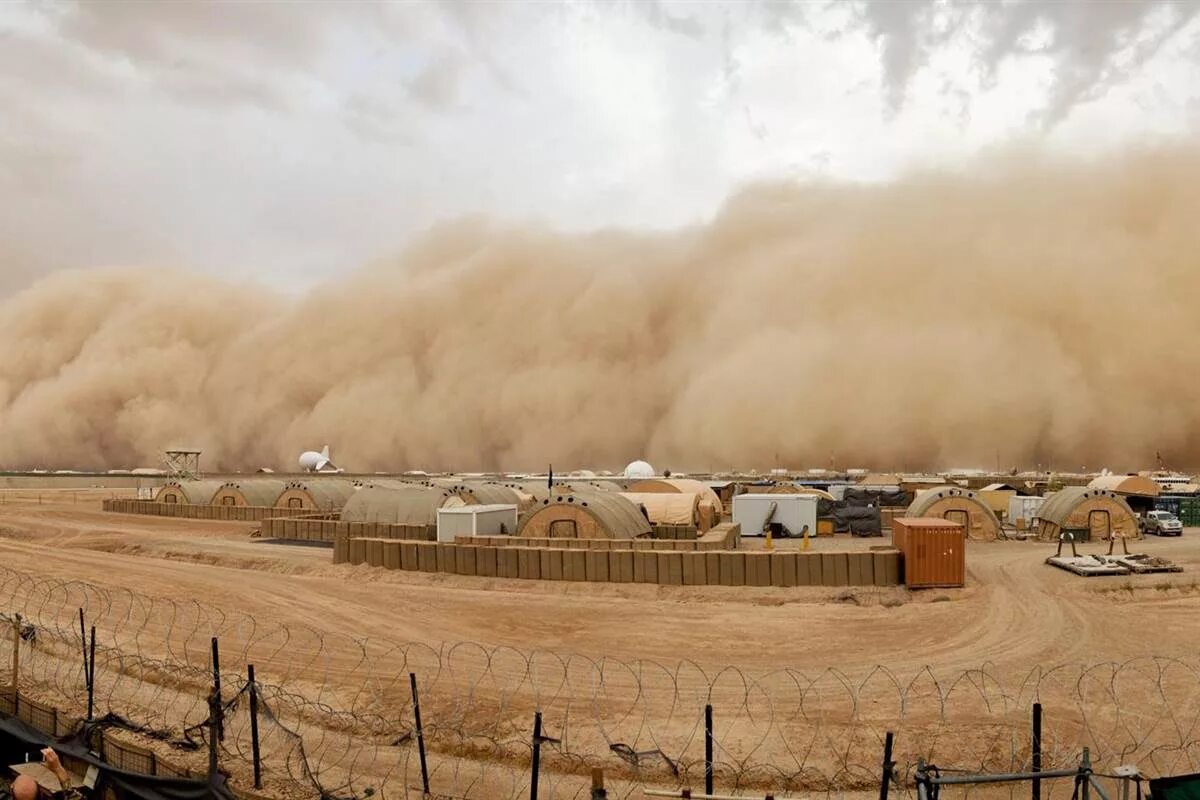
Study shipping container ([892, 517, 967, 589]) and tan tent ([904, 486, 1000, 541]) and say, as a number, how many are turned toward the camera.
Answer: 2

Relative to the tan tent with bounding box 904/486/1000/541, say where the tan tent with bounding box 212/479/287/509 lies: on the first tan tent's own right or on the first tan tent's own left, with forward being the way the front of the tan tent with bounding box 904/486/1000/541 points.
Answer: on the first tan tent's own right

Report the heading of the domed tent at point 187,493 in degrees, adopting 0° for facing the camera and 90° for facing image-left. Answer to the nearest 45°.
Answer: approximately 45°

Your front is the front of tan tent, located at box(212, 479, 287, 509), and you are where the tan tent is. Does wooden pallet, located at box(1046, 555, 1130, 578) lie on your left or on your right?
on your left

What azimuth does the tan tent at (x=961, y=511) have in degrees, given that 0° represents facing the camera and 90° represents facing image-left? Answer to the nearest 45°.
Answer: approximately 0°

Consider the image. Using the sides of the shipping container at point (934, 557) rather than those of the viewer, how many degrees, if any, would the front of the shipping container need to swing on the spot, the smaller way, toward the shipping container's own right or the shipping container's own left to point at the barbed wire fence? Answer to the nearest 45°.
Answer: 0° — it already faces it

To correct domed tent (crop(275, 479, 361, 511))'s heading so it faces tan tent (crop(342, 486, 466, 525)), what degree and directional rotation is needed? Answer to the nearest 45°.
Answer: approximately 45° to its left

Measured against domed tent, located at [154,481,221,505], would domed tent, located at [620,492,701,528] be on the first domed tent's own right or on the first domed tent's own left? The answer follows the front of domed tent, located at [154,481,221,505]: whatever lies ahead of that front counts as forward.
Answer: on the first domed tent's own left

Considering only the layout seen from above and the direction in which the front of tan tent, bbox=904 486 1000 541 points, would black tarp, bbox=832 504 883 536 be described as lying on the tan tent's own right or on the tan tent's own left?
on the tan tent's own right

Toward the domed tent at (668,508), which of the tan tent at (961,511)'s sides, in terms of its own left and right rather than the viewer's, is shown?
right

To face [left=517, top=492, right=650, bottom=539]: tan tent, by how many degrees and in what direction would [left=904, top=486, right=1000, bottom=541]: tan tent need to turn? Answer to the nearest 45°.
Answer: approximately 45° to its right

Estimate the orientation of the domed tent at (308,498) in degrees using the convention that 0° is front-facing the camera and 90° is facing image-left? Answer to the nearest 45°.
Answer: approximately 45°
